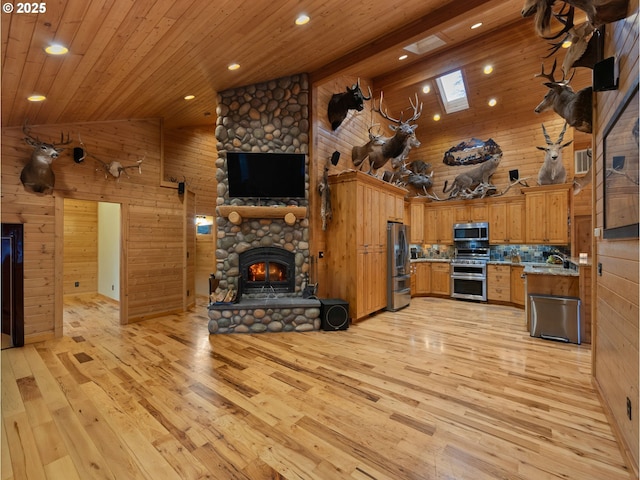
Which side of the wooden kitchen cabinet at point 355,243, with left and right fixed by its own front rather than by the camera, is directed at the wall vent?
left

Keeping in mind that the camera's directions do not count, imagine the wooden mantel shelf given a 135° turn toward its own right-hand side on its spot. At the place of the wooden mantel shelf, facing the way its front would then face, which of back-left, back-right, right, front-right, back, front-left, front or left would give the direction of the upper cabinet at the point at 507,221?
back-right

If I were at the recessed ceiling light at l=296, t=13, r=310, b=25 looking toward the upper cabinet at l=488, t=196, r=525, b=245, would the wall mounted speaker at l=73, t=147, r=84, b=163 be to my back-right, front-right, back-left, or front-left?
back-left

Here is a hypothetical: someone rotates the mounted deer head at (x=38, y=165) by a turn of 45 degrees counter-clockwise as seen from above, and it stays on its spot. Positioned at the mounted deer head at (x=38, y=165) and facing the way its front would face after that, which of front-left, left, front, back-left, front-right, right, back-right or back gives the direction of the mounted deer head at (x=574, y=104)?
front-right

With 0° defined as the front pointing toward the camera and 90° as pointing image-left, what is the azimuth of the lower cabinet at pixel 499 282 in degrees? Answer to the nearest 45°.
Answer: approximately 0°

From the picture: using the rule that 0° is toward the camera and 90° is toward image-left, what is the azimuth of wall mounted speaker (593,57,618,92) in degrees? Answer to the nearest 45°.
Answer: approximately 45°

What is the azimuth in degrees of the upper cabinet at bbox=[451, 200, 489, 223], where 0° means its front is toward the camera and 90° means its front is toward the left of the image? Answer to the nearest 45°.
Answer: approximately 0°

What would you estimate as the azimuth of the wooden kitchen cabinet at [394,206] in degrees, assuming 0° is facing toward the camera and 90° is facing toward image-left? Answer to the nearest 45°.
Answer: approximately 315°

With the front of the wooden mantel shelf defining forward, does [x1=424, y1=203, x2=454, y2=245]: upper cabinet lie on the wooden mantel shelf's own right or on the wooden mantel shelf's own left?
on the wooden mantel shelf's own left

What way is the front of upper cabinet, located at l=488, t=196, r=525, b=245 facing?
toward the camera

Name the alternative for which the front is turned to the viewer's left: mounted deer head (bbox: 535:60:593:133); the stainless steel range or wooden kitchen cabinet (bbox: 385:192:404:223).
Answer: the mounted deer head

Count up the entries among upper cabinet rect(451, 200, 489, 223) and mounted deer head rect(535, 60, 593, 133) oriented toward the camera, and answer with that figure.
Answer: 1

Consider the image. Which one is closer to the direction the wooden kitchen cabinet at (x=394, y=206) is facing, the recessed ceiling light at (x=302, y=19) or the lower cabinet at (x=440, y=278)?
the recessed ceiling light

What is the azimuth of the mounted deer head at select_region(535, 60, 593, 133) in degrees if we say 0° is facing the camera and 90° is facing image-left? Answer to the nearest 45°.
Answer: approximately 90°

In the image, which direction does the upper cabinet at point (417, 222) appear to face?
toward the camera

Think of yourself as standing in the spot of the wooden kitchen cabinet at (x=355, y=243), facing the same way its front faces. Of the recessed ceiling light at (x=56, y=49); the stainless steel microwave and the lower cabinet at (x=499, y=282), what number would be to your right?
1
